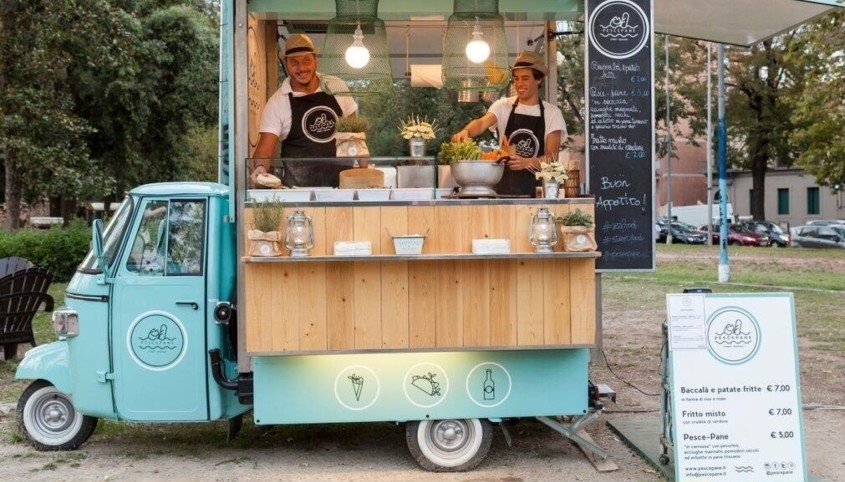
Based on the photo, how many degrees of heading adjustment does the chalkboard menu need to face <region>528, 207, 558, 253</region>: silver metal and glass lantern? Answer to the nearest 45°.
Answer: approximately 45° to its right

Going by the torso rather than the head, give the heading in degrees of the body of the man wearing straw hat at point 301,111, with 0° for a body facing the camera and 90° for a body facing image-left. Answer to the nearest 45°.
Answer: approximately 315°

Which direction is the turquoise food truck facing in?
to the viewer's left

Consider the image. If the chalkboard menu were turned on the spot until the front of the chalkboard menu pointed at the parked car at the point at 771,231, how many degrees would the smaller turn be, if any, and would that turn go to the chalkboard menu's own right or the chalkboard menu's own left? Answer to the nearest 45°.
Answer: approximately 180°

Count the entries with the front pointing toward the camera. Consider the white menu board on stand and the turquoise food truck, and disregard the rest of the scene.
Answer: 1

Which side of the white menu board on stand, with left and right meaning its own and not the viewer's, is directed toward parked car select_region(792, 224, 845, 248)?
back
